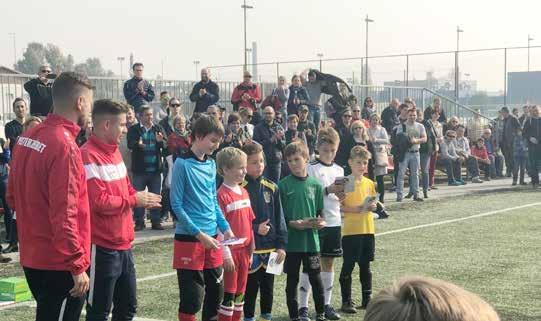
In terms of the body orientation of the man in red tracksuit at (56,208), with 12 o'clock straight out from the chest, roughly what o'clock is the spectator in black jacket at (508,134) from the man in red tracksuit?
The spectator in black jacket is roughly at 12 o'clock from the man in red tracksuit.

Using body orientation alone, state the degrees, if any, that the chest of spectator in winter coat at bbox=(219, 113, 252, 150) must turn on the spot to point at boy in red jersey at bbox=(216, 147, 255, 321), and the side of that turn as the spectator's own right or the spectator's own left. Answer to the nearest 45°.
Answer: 0° — they already face them

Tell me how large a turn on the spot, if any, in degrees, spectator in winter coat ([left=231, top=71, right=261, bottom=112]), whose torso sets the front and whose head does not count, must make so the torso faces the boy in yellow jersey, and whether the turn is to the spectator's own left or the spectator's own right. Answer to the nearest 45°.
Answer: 0° — they already face them

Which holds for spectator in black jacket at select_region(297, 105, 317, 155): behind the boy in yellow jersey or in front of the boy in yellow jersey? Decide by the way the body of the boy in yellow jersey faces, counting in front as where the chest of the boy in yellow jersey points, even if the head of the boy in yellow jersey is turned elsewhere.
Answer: behind

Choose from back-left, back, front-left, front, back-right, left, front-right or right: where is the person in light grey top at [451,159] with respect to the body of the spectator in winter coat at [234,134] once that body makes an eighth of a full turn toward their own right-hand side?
back

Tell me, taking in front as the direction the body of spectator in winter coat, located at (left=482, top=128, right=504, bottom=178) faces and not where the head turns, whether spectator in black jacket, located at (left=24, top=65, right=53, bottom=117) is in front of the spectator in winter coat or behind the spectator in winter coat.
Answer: in front

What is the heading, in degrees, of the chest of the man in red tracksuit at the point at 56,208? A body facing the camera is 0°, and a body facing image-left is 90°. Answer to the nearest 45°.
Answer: approximately 225°

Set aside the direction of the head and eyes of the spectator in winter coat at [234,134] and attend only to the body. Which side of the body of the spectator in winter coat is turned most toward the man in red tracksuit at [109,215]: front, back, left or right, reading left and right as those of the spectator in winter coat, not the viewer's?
front

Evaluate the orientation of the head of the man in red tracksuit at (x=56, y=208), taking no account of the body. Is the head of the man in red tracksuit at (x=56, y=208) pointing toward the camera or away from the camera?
away from the camera

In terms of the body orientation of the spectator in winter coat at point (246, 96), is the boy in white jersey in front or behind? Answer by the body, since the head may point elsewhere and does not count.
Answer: in front

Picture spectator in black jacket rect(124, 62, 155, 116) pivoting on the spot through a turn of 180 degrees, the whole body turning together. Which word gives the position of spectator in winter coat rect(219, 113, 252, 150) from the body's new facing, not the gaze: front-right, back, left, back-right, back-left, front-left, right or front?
back-right

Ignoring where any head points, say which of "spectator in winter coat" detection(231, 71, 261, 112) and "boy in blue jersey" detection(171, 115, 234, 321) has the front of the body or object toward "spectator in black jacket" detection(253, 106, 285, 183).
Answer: the spectator in winter coat
